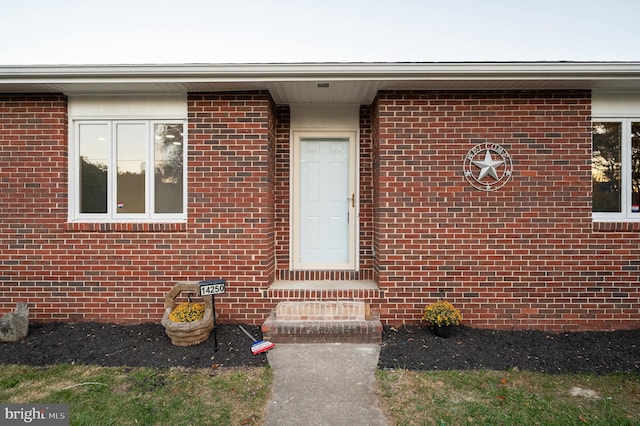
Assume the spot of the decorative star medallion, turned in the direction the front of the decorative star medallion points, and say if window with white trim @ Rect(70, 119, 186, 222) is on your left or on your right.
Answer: on your right

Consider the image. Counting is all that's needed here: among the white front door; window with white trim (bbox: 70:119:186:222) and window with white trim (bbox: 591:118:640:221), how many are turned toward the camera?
3

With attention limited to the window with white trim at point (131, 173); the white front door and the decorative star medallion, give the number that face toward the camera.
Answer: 3

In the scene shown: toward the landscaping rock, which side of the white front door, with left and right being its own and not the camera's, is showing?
right

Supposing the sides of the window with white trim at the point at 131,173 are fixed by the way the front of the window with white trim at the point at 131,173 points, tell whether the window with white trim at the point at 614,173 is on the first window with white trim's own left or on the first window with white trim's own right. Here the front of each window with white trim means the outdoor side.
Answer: on the first window with white trim's own left

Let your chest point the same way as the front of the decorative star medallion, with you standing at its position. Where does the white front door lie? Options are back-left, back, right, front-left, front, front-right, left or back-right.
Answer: right
